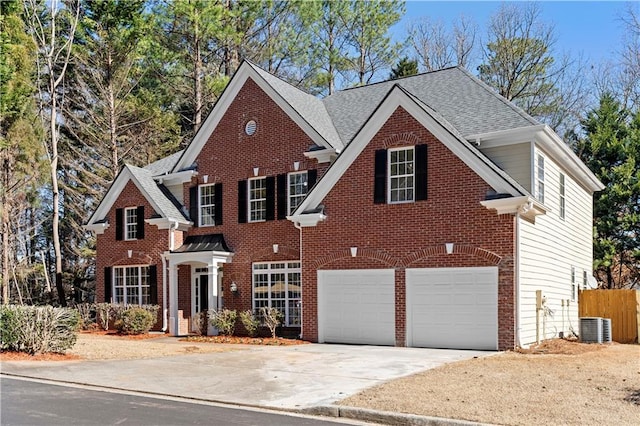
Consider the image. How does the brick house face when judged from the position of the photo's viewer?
facing the viewer and to the left of the viewer

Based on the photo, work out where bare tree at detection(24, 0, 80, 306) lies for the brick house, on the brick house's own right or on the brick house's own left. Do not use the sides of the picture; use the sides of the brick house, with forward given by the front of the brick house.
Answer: on the brick house's own right

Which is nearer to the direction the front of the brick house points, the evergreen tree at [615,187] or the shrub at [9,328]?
the shrub

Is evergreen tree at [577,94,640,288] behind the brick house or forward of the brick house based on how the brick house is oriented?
behind

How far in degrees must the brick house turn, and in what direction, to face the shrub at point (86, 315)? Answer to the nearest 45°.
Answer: approximately 90° to its right

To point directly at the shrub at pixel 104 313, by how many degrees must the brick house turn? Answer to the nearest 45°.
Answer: approximately 90° to its right

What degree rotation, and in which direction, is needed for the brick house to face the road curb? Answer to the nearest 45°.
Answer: approximately 45° to its left
